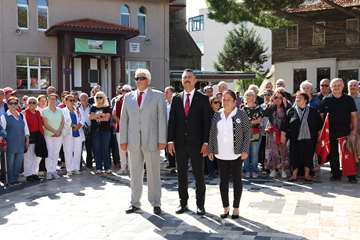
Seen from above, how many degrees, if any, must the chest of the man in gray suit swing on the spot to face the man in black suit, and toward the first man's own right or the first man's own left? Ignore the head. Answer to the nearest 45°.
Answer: approximately 90° to the first man's own left

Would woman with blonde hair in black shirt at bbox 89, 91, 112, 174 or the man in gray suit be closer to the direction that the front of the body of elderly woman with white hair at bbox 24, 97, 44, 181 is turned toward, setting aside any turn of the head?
the man in gray suit

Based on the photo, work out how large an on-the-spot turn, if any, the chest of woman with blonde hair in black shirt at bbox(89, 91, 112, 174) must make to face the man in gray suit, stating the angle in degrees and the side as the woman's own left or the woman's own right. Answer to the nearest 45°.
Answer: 0° — they already face them

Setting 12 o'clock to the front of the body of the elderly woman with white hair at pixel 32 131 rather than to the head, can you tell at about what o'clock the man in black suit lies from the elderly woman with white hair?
The man in black suit is roughly at 11 o'clock from the elderly woman with white hair.

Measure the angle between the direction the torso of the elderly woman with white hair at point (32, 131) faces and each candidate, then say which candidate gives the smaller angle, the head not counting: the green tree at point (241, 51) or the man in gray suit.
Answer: the man in gray suit

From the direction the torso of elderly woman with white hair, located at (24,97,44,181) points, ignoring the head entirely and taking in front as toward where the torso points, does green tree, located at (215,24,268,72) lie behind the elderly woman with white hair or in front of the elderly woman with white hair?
behind
